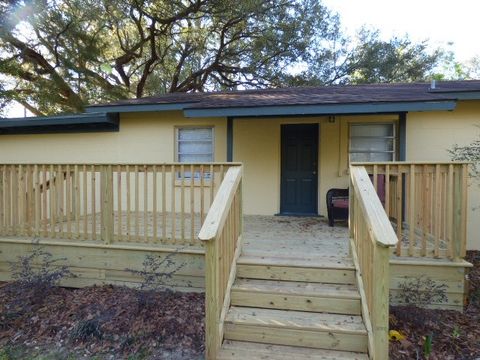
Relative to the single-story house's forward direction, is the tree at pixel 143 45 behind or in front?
behind

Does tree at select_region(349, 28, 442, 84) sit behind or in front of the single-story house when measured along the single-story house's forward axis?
behind

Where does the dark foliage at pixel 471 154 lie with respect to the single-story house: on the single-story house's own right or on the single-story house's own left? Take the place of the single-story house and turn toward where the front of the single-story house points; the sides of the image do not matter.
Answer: on the single-story house's own left

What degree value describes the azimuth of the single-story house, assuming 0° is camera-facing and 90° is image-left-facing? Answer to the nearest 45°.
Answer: approximately 0°
